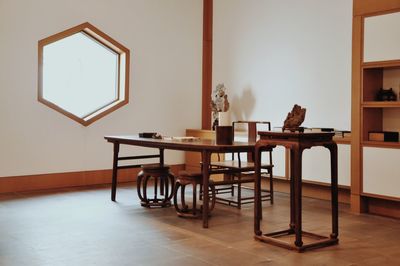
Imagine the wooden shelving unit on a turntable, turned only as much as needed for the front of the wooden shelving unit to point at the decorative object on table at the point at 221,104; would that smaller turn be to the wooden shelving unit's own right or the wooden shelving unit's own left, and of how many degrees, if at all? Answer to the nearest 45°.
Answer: approximately 90° to the wooden shelving unit's own right

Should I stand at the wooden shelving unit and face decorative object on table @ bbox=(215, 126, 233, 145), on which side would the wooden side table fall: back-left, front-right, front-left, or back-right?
front-left

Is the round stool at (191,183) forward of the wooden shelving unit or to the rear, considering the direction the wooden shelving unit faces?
forward

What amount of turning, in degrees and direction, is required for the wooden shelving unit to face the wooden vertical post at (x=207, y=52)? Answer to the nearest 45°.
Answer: approximately 90° to its right

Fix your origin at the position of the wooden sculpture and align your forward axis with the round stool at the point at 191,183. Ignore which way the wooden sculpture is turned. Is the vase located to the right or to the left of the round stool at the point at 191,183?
right

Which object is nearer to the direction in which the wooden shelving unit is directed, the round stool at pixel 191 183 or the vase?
the round stool
